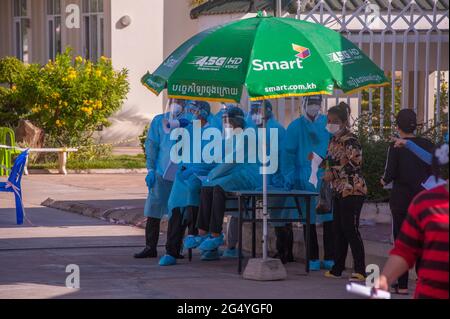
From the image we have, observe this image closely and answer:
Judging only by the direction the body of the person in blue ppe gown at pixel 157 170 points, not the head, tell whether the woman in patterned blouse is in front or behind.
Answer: in front

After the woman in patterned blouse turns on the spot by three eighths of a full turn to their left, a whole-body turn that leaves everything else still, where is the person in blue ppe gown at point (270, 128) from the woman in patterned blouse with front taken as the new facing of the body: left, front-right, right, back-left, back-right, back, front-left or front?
back-left

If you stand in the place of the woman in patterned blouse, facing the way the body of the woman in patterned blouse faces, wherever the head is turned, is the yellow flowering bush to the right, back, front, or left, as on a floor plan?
right

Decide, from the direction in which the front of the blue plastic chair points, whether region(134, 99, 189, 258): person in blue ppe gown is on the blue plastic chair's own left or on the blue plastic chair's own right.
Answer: on the blue plastic chair's own left

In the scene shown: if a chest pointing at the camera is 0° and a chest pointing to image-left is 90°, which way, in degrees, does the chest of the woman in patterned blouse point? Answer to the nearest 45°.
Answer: approximately 45°

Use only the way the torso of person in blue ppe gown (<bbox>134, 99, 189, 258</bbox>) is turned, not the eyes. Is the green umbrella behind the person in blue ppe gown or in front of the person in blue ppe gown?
in front

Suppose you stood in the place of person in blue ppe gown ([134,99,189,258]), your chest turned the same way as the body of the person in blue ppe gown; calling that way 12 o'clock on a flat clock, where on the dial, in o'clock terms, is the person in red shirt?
The person in red shirt is roughly at 11 o'clock from the person in blue ppe gown.

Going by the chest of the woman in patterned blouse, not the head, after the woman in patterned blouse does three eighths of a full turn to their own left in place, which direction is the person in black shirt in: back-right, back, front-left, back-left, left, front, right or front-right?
front-right
